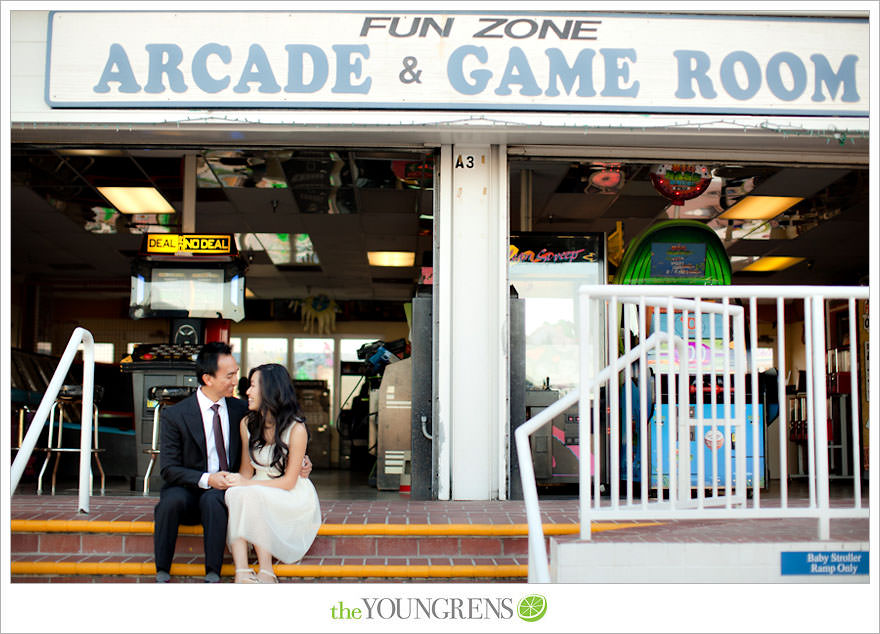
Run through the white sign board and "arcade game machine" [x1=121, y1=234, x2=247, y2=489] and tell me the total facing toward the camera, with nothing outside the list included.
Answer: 2

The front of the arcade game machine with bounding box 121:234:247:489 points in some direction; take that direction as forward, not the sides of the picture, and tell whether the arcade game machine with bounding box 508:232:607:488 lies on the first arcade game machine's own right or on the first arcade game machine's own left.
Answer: on the first arcade game machine's own left

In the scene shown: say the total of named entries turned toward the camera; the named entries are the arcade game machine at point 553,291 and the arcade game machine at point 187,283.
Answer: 2

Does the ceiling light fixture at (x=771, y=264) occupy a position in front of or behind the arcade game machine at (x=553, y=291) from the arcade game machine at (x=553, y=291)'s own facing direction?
behind

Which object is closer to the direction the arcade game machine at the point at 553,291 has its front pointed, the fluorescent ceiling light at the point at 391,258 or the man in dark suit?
the man in dark suit

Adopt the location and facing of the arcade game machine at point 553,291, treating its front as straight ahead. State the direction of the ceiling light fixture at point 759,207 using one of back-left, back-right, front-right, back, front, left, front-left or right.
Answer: back-left

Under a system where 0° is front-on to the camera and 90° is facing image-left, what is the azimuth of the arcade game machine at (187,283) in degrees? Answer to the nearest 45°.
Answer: approximately 0°

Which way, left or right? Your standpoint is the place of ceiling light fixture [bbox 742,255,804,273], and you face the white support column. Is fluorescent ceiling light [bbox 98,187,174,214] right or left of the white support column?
right

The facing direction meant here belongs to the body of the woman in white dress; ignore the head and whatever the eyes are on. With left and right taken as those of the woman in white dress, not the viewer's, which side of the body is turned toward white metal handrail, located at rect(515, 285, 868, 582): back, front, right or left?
left

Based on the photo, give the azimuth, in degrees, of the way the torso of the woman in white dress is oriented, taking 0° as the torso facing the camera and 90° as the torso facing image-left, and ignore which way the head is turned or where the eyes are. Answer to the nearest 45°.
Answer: approximately 45°

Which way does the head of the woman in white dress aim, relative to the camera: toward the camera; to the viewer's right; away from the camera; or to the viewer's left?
to the viewer's left
